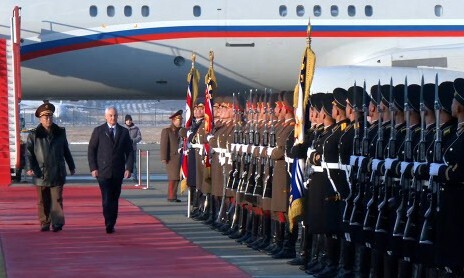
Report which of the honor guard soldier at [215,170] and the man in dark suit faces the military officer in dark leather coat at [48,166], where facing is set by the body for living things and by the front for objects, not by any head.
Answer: the honor guard soldier

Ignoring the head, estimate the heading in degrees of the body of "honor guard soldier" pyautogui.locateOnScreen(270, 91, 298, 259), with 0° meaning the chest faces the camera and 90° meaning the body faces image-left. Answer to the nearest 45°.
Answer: approximately 90°

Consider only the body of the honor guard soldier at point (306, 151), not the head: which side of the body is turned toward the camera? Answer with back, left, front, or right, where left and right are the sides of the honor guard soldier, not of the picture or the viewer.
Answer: left

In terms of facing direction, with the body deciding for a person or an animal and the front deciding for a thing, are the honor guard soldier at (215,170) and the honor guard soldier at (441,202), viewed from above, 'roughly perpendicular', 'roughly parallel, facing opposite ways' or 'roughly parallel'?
roughly parallel

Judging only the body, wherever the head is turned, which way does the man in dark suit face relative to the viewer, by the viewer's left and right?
facing the viewer

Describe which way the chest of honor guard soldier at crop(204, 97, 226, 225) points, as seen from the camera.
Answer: to the viewer's left

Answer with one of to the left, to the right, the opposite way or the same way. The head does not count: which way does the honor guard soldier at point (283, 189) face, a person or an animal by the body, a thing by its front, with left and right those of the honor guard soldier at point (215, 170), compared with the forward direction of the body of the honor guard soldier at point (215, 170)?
the same way

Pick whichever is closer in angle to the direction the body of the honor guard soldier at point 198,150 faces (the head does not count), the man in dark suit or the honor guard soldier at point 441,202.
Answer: the man in dark suit

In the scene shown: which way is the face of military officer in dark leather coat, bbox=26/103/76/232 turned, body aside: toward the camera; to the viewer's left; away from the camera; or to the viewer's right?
toward the camera

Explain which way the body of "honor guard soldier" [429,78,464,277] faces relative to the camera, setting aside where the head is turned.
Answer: to the viewer's left
